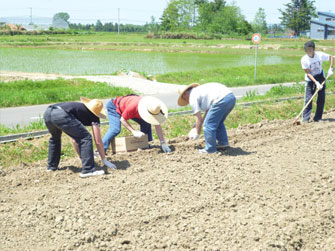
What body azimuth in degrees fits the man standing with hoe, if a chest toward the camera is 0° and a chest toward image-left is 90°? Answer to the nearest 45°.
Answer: approximately 0°
